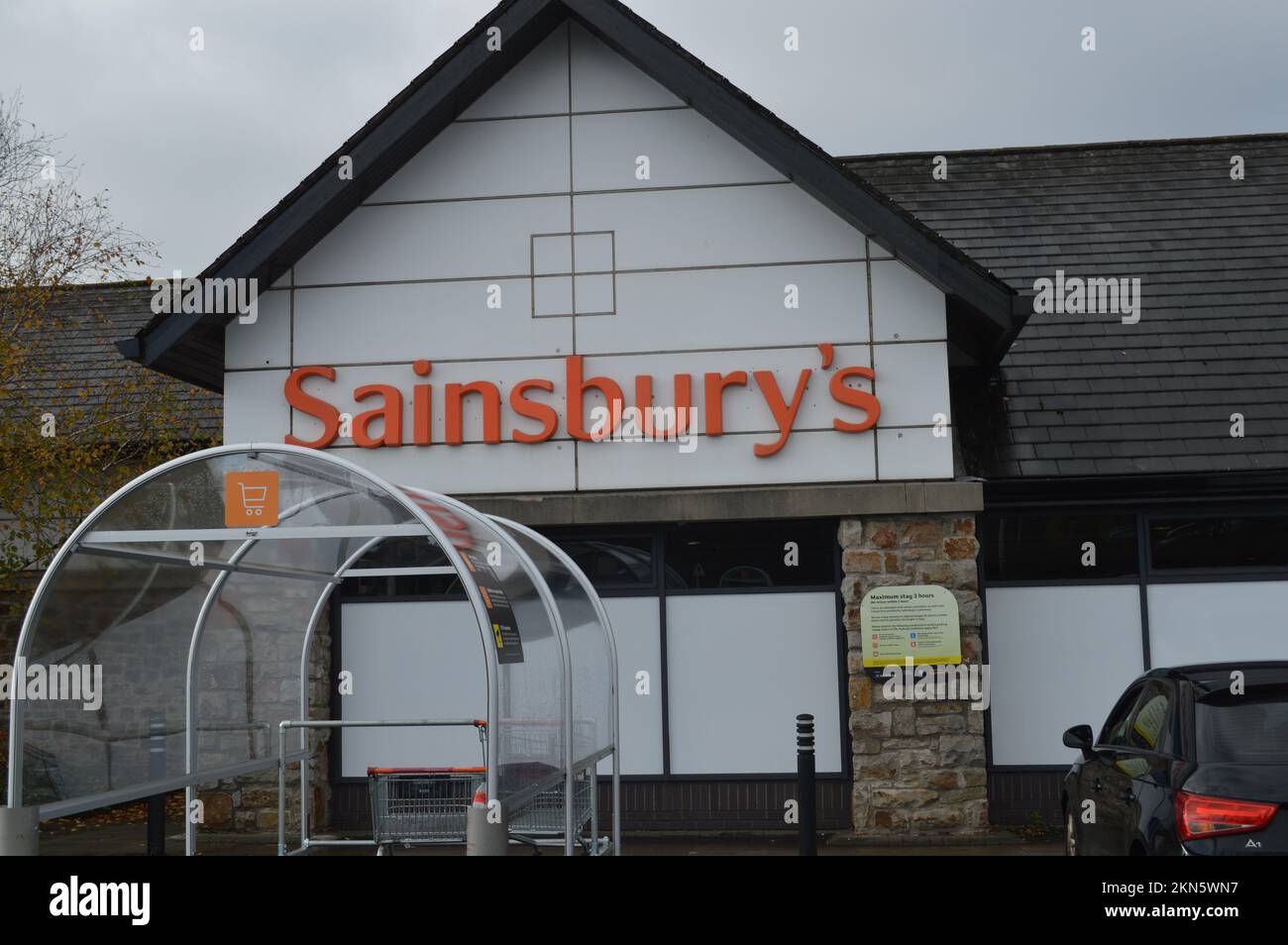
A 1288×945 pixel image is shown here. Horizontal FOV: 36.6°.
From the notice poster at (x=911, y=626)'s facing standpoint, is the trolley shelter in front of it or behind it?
in front

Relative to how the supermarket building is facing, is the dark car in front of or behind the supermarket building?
in front

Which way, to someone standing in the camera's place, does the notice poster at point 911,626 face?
facing the viewer

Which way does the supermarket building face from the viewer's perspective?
toward the camera

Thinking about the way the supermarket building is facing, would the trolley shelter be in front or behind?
in front
